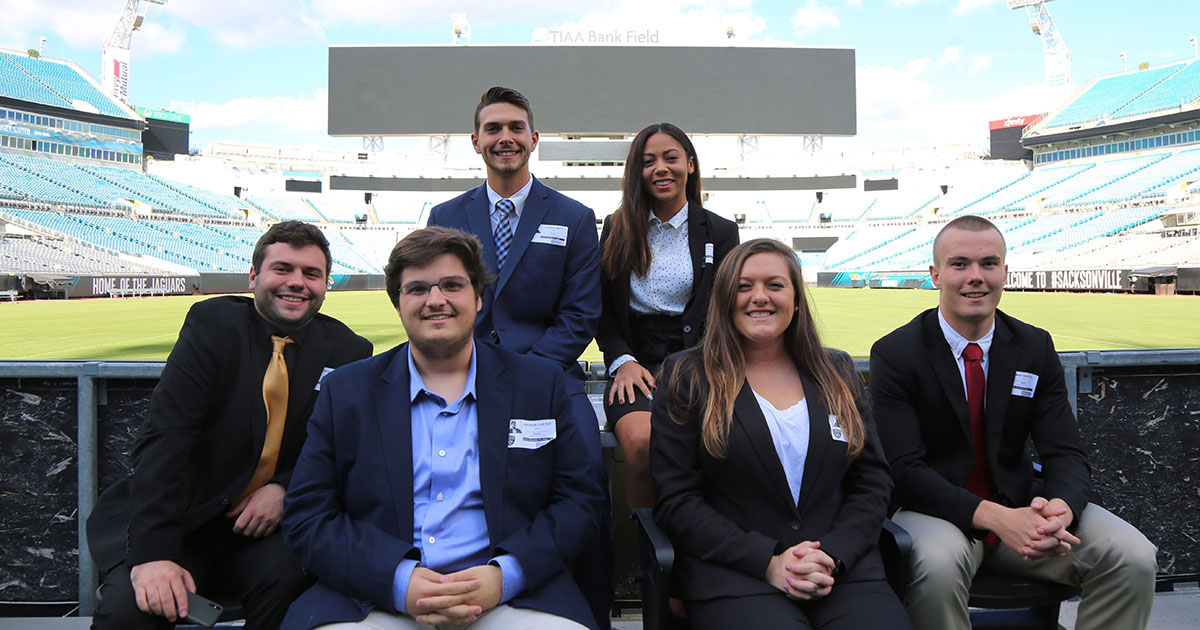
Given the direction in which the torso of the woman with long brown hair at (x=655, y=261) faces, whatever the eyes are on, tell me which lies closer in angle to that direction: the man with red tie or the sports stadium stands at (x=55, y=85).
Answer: the man with red tie

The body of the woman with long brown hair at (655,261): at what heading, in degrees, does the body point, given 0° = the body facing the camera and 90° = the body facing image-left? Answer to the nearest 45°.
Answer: approximately 0°

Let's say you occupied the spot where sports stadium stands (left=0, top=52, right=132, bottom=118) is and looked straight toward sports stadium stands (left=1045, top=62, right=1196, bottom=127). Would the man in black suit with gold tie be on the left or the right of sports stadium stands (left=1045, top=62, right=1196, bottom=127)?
right

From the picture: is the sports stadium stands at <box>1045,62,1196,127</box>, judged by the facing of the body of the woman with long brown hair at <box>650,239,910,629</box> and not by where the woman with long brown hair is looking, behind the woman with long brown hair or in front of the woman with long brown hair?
behind

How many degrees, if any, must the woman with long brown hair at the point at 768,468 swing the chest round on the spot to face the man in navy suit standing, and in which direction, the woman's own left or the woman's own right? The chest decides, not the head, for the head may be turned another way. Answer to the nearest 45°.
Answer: approximately 135° to the woman's own right

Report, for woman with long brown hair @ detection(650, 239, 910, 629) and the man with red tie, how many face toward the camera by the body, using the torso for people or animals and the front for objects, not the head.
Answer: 2

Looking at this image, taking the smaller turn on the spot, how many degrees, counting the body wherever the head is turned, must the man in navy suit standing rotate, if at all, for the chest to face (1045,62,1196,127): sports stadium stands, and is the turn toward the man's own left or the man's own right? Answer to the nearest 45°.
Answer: approximately 135° to the man's own left

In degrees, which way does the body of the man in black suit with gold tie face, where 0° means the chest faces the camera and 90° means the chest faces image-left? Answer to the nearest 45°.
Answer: approximately 315°

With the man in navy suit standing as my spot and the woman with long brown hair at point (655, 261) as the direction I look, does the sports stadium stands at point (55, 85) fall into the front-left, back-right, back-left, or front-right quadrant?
back-left
